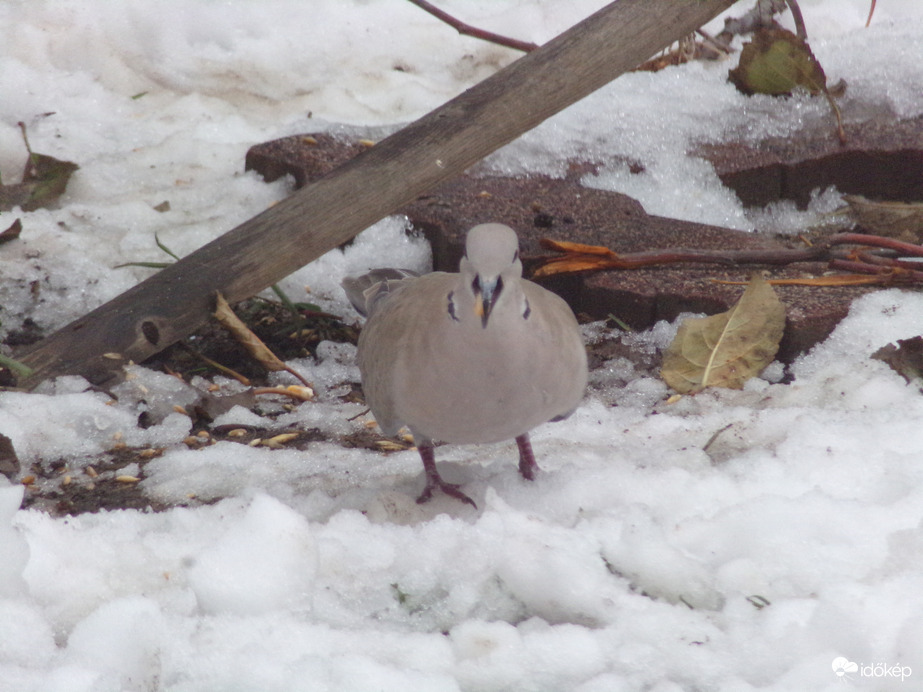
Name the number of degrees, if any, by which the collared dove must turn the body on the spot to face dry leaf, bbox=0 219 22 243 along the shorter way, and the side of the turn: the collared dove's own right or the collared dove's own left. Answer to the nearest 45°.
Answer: approximately 135° to the collared dove's own right

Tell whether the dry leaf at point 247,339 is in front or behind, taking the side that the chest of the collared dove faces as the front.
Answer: behind

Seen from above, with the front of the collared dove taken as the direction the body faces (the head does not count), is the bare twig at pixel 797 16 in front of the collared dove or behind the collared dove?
behind

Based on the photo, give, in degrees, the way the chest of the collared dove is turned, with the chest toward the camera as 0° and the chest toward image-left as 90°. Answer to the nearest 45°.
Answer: approximately 0°

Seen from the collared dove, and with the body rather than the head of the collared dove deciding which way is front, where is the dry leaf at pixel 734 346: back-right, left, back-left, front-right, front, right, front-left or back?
back-left

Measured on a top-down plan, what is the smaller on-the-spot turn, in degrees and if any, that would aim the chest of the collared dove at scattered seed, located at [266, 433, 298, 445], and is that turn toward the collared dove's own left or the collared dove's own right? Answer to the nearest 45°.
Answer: approximately 135° to the collared dove's own right

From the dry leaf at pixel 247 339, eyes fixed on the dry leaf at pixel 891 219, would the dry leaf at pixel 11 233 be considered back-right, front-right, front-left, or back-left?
back-left

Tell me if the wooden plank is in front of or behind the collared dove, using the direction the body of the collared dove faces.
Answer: behind

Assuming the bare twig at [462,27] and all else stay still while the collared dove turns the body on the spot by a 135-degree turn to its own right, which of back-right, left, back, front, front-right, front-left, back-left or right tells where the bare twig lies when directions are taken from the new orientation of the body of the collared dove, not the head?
front-right
